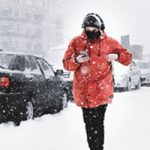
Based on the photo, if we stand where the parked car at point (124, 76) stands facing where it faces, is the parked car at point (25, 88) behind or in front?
in front

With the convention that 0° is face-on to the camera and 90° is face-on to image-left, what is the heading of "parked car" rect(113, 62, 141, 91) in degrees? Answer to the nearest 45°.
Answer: approximately 45°

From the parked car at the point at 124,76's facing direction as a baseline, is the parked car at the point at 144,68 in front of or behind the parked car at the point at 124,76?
behind

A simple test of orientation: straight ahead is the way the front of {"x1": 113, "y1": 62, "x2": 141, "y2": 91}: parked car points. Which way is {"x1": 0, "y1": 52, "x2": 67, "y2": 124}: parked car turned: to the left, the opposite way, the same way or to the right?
the opposite way

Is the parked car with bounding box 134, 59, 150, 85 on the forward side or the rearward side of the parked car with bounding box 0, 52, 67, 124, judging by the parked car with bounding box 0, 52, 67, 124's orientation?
on the forward side
